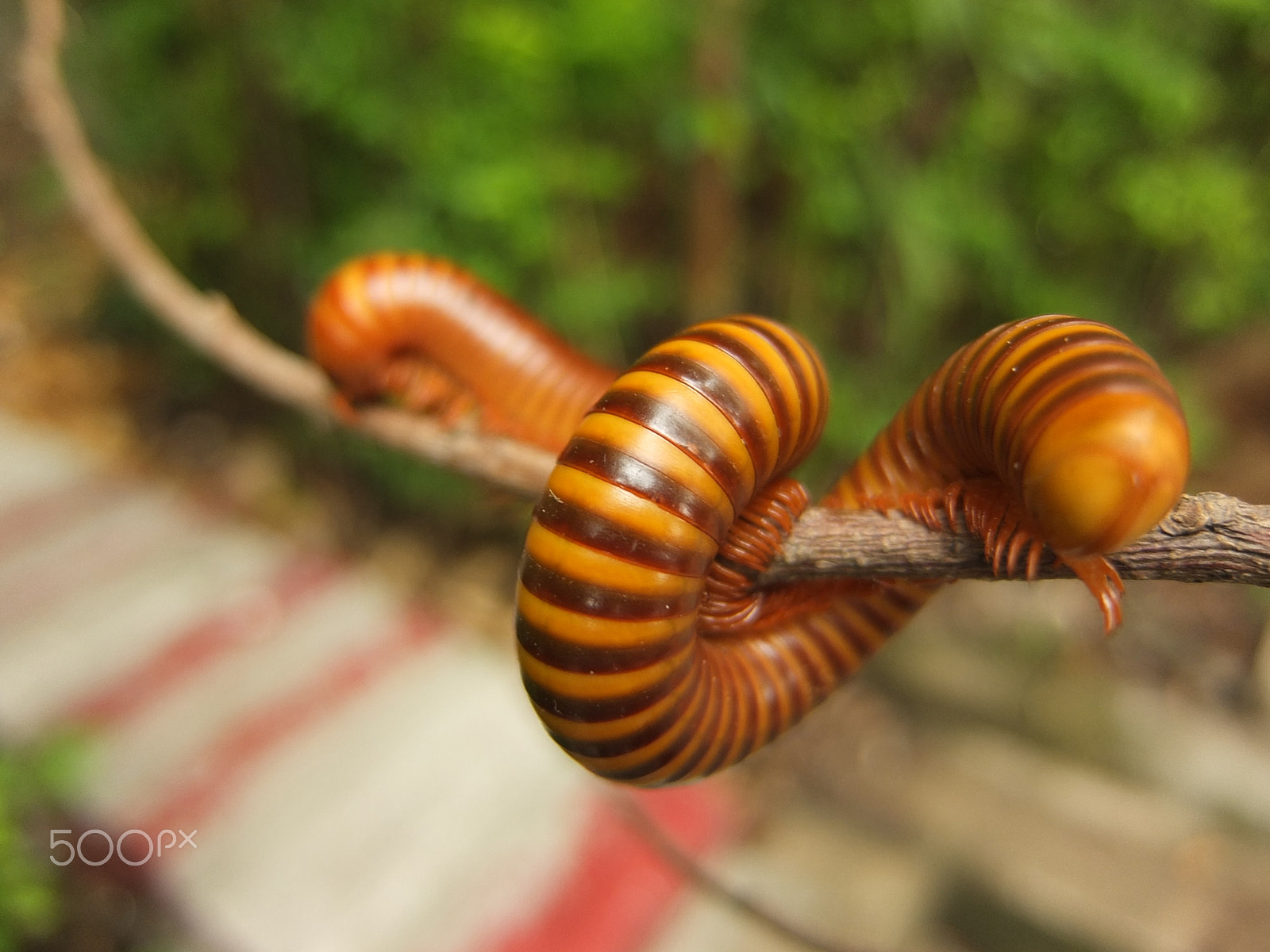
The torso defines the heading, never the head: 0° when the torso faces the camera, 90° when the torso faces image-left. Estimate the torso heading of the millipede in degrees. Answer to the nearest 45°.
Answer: approximately 315°
